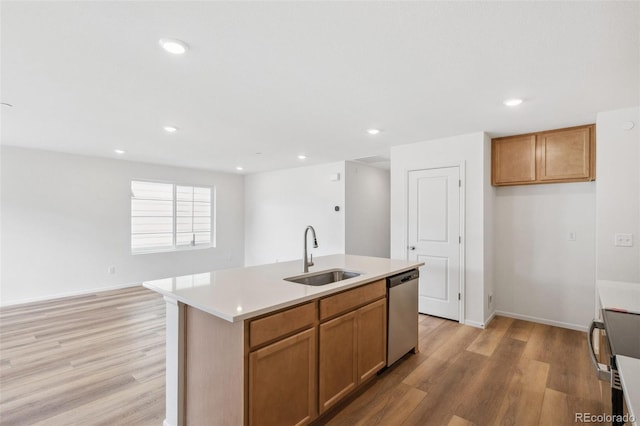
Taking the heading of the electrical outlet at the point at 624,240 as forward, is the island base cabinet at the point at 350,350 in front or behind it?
in front

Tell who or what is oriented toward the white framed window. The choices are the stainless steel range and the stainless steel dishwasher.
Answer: the stainless steel range

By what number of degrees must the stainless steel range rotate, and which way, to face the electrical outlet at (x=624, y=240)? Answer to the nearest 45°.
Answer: approximately 90° to its right

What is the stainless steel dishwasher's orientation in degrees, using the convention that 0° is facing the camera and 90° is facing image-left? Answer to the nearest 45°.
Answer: approximately 315°

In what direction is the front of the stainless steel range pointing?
to the viewer's left

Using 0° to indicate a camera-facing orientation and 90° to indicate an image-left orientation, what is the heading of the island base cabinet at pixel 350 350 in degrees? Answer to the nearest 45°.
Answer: approximately 315°

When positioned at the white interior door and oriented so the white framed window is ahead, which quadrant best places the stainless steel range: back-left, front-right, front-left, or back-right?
back-left
